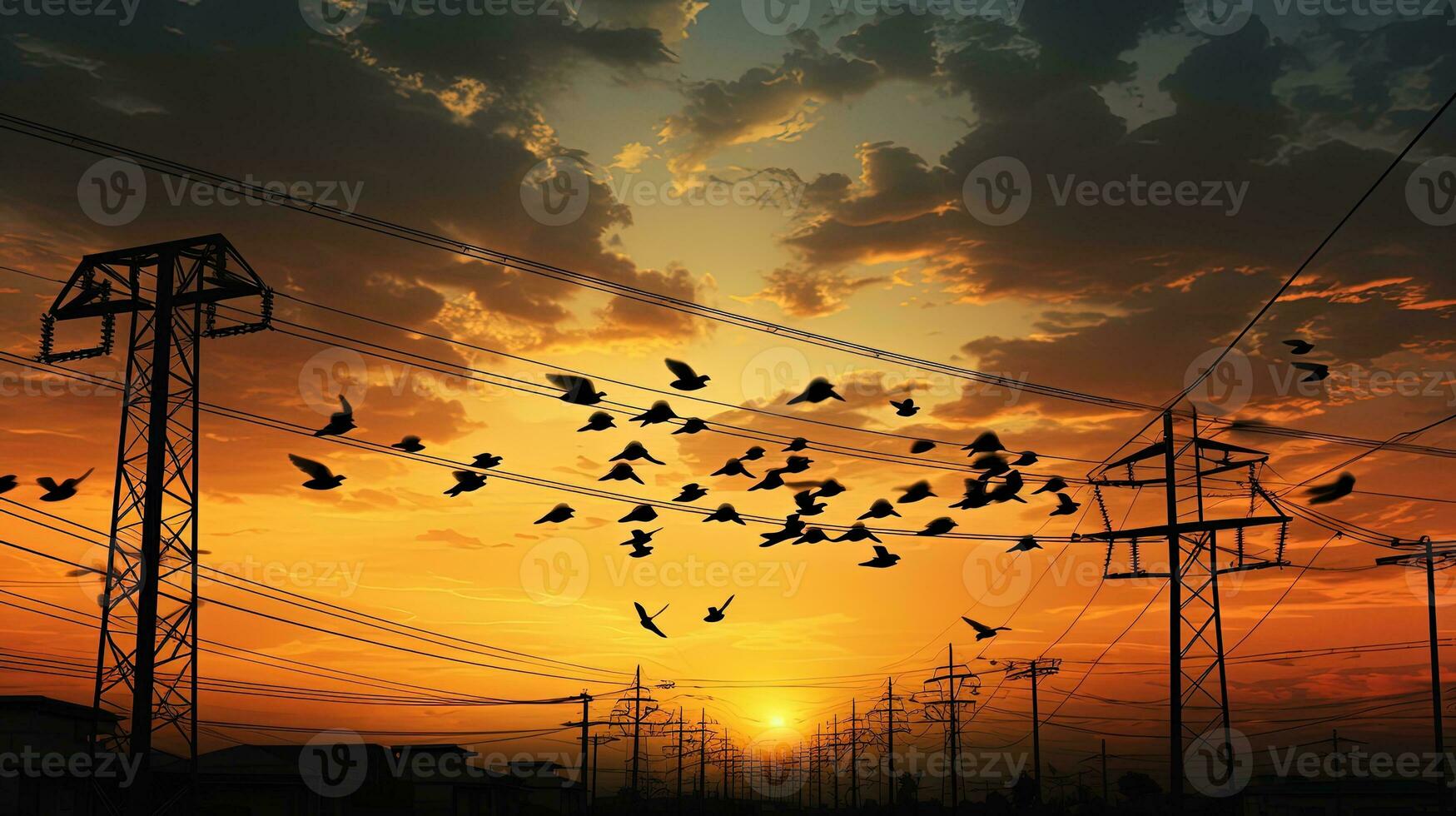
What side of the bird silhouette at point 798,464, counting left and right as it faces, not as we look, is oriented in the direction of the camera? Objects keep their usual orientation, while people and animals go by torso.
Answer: right

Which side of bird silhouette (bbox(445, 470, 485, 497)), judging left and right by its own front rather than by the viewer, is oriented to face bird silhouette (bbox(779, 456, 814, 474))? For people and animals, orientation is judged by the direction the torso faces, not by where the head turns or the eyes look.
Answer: front

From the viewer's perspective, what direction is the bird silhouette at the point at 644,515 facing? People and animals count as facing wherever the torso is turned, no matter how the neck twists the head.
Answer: to the viewer's right

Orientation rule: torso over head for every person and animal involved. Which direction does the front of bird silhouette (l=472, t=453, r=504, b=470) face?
to the viewer's right

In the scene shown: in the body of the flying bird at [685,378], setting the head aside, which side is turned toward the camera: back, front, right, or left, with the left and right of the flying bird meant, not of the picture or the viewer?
right

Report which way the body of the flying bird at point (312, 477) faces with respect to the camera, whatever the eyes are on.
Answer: to the viewer's right

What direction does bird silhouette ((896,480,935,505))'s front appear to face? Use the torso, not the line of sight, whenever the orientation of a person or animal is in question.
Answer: to the viewer's right

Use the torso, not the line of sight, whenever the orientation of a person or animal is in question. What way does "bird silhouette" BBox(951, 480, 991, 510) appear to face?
to the viewer's right

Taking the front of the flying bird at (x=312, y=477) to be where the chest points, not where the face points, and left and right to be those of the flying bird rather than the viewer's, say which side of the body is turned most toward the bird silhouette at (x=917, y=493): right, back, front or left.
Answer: front

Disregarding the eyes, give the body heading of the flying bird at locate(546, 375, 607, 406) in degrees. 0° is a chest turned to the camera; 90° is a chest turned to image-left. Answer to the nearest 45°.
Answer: approximately 270°

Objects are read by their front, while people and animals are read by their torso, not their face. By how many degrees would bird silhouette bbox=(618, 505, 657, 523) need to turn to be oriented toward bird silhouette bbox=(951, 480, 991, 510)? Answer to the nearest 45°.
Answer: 0° — it already faces it
